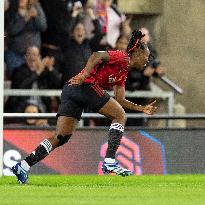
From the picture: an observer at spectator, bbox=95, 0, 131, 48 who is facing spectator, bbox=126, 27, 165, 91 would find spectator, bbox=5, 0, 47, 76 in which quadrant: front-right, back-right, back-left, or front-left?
back-right

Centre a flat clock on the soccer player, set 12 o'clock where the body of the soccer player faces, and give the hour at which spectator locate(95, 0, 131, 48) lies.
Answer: The spectator is roughly at 9 o'clock from the soccer player.

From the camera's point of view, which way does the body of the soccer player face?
to the viewer's right

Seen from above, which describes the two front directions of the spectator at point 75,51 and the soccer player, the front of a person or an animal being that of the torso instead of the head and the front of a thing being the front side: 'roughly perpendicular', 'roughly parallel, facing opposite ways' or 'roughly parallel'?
roughly perpendicular

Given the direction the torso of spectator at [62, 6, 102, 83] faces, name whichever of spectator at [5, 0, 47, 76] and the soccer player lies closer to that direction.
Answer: the soccer player

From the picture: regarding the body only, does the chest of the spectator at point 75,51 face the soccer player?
yes

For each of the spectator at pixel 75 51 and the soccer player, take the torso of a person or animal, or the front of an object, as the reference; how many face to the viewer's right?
1

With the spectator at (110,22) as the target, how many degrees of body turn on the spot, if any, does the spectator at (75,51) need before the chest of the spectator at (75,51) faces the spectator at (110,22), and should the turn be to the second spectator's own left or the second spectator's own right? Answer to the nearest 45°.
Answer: approximately 135° to the second spectator's own left

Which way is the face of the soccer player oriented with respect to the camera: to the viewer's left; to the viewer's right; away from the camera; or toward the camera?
to the viewer's right
